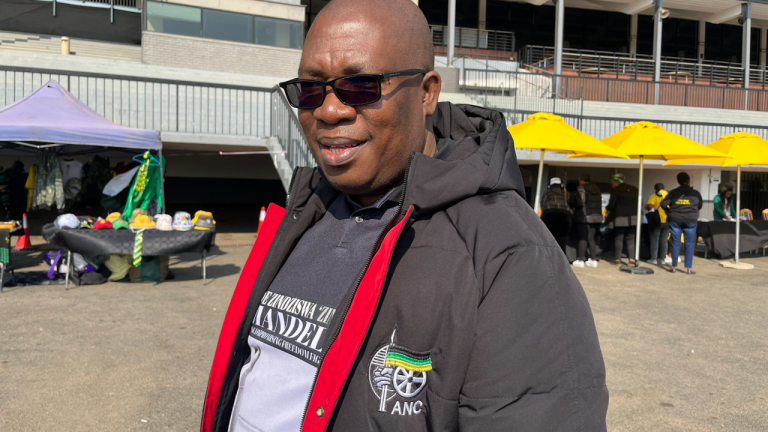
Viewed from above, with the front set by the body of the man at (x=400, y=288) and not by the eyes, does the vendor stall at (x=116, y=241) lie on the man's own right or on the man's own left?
on the man's own right

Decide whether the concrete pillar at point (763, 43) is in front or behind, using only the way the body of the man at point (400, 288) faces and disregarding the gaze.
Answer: behind

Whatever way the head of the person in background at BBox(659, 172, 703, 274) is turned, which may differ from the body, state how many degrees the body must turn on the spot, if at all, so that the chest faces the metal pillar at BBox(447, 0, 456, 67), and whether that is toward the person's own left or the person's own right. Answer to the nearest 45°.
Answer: approximately 45° to the person's own left

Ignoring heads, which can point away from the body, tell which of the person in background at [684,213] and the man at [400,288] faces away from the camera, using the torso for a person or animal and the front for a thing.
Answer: the person in background

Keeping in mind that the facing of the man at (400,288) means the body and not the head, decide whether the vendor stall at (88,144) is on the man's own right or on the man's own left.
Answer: on the man's own right

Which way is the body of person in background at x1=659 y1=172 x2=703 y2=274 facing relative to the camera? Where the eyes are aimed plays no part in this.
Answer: away from the camera

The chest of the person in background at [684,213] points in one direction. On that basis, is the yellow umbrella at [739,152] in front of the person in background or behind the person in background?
in front

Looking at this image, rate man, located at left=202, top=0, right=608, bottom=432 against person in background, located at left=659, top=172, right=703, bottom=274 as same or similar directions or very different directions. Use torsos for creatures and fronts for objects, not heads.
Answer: very different directions

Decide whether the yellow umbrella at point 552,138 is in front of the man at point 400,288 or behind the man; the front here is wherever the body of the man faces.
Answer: behind

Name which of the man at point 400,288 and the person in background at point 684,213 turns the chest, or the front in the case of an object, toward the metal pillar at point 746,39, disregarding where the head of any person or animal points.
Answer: the person in background

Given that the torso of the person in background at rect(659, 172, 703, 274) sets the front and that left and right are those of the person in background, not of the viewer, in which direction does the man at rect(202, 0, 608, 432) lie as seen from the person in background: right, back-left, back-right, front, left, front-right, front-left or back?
back

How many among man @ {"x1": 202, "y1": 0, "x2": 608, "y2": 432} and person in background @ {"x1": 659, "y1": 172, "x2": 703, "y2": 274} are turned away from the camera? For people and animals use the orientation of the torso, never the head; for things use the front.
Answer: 1

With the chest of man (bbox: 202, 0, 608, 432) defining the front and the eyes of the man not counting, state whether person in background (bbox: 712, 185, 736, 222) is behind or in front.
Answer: behind

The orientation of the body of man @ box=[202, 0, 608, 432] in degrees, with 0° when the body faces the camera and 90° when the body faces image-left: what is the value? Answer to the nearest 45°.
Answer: approximately 45°

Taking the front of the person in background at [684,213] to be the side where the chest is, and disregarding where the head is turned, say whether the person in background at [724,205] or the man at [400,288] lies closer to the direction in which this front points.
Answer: the person in background
